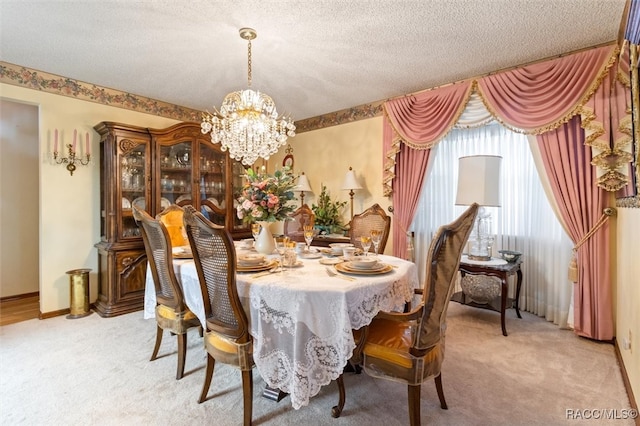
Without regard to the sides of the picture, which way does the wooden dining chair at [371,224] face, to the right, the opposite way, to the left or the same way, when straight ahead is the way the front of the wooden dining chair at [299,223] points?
the same way

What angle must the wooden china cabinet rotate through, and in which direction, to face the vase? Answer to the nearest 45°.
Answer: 0° — it already faces it

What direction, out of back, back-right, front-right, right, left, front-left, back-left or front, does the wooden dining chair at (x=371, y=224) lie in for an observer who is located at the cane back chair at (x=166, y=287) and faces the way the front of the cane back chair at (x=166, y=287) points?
front-right

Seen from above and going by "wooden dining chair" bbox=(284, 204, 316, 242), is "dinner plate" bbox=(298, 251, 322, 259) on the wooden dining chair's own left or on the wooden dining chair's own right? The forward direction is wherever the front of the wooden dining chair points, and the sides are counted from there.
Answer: on the wooden dining chair's own left

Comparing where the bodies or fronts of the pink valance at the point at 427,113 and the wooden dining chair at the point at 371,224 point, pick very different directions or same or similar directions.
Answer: same or similar directions

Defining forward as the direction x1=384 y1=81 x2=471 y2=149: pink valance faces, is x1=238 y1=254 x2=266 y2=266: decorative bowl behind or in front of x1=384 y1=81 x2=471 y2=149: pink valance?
in front

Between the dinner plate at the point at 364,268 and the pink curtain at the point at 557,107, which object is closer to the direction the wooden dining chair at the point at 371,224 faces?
the dinner plate

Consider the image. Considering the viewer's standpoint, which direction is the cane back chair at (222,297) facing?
facing away from the viewer and to the right of the viewer

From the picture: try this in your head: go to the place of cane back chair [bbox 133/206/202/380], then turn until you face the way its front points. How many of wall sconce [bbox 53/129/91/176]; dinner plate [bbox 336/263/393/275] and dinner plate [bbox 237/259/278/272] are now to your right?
2

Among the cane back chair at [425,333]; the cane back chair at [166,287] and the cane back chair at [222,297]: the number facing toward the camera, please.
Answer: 0

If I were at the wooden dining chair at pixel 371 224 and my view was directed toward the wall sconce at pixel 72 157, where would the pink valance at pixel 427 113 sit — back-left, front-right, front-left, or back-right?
back-right

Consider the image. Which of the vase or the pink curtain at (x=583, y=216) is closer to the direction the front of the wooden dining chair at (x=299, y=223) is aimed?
the vase

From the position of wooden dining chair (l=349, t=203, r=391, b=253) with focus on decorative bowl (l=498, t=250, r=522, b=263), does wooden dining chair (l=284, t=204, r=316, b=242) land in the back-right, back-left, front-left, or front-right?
back-left

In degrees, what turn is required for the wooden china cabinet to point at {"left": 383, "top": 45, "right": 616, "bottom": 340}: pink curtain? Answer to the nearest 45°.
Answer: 0° — it already faces it

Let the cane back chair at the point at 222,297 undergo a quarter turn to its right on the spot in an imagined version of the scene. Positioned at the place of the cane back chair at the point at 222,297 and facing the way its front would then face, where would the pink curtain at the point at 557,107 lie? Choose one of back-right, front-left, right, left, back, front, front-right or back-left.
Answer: front-left

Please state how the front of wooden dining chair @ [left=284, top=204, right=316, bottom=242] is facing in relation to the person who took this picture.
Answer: facing the viewer and to the left of the viewer

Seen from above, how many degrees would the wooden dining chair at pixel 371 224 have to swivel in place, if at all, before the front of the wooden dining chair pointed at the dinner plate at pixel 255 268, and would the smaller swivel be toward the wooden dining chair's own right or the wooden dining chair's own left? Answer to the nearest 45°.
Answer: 0° — it already faces it
